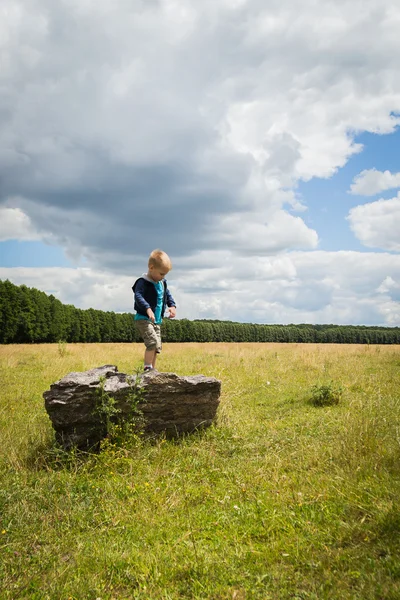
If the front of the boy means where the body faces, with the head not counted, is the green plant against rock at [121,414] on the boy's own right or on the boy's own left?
on the boy's own right

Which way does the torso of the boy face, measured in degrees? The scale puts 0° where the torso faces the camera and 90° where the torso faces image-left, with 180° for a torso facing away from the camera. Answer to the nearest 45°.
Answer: approximately 315°

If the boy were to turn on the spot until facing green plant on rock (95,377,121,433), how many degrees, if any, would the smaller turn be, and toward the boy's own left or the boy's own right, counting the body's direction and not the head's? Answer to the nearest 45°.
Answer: approximately 45° to the boy's own right

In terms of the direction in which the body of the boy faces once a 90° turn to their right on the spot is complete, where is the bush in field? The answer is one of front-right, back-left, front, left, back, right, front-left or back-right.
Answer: back-left
